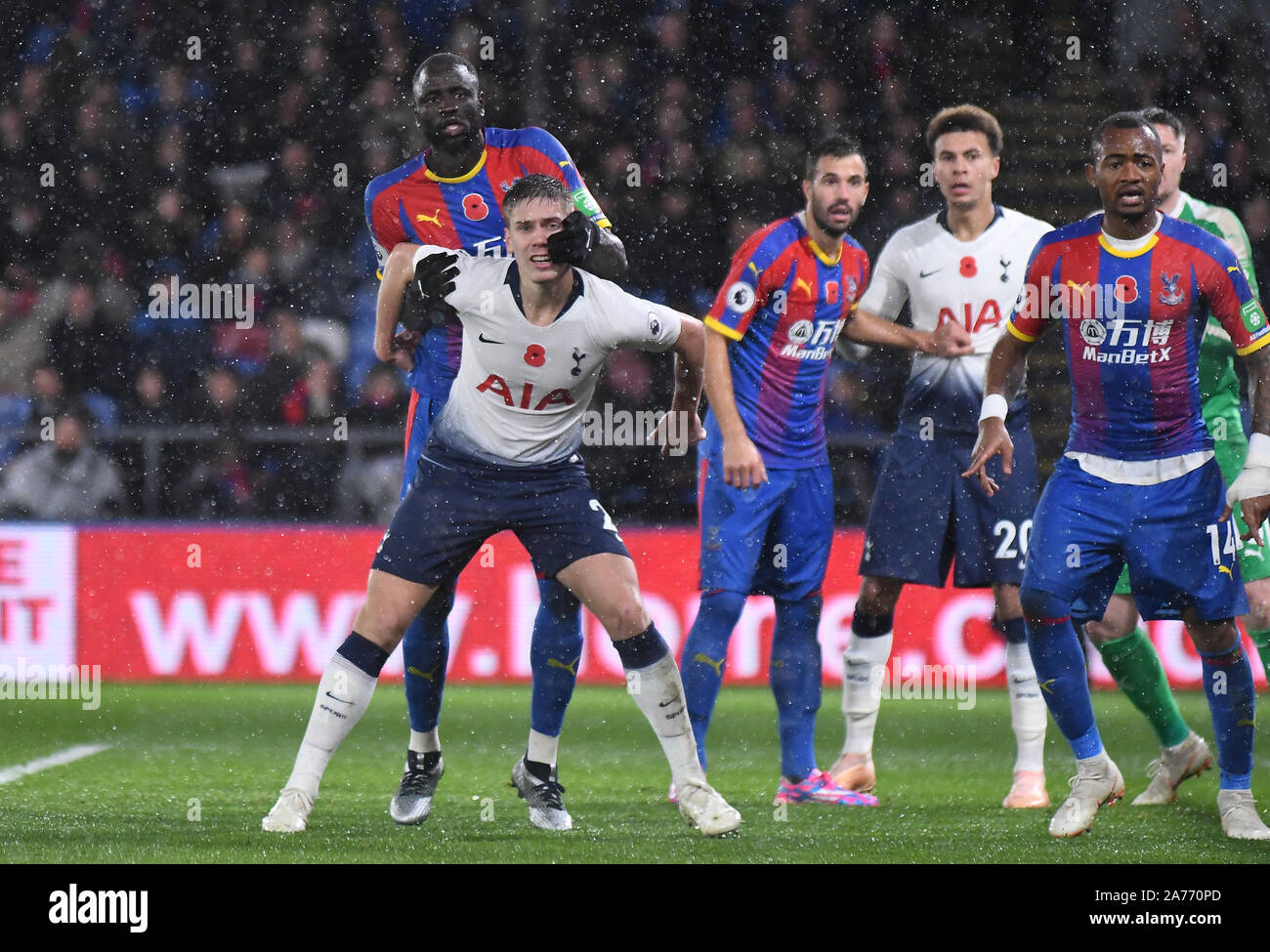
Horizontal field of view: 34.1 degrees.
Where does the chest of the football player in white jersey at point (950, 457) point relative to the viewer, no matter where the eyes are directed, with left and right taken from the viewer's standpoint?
facing the viewer

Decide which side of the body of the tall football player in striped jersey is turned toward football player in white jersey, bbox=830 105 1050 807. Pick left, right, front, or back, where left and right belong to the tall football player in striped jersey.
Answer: left

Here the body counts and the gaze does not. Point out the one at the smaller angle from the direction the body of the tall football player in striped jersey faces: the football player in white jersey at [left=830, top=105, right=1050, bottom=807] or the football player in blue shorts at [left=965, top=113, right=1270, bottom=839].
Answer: the football player in blue shorts

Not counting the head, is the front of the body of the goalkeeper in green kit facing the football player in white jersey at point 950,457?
no

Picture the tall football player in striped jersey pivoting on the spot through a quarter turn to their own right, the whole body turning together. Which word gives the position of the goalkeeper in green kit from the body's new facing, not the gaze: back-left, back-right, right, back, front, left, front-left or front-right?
back

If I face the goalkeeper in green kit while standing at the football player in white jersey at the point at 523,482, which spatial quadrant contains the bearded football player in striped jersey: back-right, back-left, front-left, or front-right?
front-left

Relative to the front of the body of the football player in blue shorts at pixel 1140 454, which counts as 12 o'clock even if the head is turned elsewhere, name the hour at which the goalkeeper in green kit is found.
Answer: The goalkeeper in green kit is roughly at 6 o'clock from the football player in blue shorts.

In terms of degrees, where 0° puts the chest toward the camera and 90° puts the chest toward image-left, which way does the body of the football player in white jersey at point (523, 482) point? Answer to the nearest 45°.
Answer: approximately 0°

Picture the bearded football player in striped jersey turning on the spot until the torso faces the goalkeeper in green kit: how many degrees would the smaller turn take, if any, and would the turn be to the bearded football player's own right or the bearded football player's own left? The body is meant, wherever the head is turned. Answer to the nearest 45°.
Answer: approximately 45° to the bearded football player's own left

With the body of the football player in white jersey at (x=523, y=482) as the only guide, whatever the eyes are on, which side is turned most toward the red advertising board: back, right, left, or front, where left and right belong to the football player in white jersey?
back

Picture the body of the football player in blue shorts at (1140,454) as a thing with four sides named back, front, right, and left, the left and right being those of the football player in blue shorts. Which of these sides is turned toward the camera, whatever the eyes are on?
front

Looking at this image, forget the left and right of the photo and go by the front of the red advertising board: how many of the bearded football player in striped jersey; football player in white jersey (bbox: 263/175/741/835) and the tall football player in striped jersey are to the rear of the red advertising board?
0

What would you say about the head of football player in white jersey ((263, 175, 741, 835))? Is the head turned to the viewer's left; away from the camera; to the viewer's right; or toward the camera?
toward the camera

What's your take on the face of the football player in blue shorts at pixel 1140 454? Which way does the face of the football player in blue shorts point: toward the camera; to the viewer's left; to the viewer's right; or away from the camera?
toward the camera

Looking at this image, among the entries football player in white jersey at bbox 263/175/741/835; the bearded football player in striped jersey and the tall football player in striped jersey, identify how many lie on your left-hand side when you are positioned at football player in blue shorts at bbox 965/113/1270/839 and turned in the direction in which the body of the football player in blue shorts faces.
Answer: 0

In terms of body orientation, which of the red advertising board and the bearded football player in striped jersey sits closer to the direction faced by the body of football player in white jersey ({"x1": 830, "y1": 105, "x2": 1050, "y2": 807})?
the bearded football player in striped jersey

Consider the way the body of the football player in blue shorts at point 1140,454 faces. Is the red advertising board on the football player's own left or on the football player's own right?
on the football player's own right

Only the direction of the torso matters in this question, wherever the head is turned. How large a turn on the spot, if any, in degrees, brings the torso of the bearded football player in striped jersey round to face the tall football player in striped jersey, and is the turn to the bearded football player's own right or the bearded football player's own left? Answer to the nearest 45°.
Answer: approximately 135° to the bearded football player's own right
